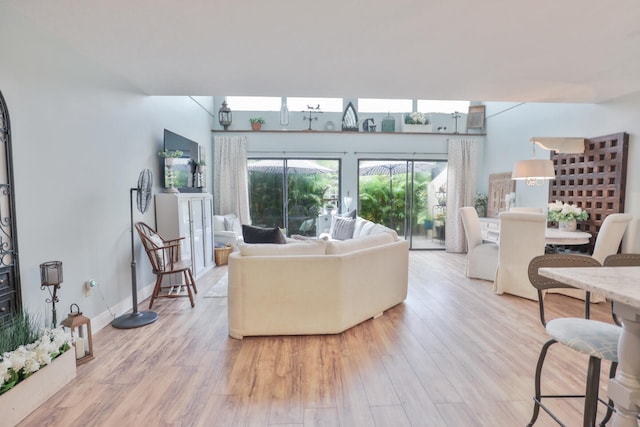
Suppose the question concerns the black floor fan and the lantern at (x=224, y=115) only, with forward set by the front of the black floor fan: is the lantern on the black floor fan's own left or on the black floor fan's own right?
on the black floor fan's own left

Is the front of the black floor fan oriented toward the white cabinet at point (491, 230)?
yes

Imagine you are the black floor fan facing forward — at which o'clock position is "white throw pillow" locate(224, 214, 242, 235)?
The white throw pillow is roughly at 10 o'clock from the black floor fan.

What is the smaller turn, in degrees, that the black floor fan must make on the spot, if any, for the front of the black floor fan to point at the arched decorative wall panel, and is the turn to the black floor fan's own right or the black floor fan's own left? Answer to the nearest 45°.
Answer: approximately 135° to the black floor fan's own right

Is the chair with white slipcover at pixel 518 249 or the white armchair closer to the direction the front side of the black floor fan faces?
the chair with white slipcover

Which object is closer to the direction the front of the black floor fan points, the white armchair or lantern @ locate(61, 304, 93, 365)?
the white armchair

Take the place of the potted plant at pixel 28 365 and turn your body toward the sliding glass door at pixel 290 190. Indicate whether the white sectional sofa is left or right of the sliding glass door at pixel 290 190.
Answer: right

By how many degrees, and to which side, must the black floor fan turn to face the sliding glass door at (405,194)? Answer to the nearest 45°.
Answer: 0° — it already faces it

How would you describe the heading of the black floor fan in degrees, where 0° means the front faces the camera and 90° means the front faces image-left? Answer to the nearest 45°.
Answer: approximately 270°

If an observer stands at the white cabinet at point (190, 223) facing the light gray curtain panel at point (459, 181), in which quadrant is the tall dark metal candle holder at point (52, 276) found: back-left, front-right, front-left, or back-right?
back-right

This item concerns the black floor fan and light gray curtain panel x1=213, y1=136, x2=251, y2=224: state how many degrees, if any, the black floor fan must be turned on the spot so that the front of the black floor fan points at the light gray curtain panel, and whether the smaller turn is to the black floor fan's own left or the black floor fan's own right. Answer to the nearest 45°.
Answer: approximately 45° to the black floor fan's own left
